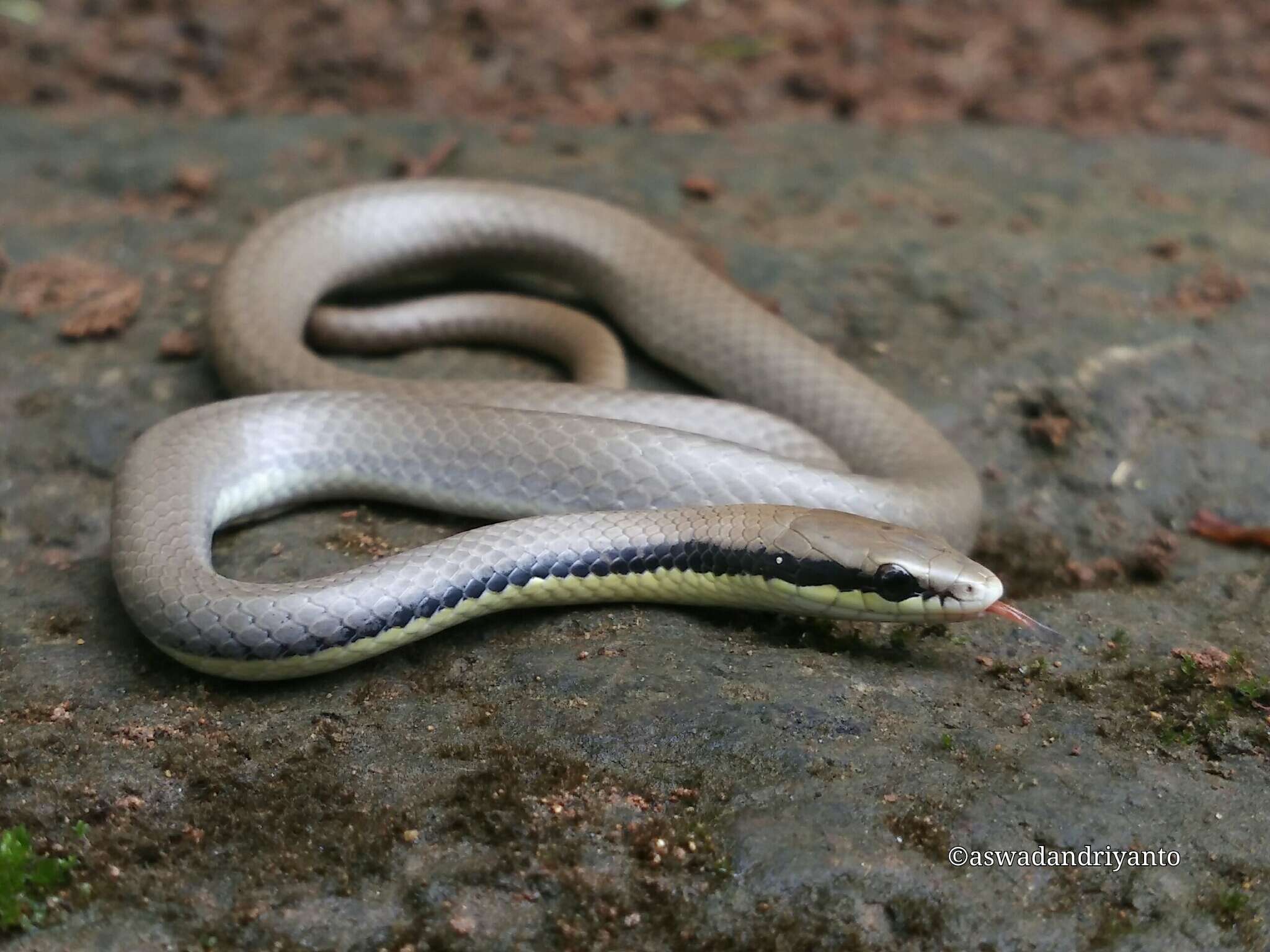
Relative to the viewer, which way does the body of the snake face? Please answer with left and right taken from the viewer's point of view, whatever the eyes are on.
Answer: facing to the right of the viewer
